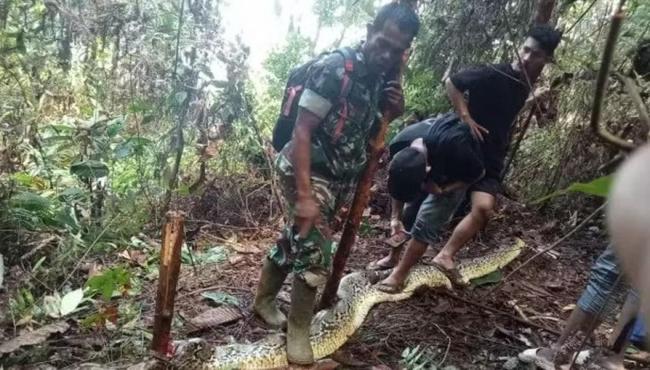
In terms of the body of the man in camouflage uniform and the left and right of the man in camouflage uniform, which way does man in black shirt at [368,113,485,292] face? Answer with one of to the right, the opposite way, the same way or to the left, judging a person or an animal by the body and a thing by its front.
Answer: to the right

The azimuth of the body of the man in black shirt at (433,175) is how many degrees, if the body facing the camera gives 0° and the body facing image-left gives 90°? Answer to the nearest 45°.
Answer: approximately 45°

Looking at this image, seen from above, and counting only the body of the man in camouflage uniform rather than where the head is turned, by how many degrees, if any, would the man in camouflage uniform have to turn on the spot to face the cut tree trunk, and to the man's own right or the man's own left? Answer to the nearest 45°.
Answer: approximately 90° to the man's own right

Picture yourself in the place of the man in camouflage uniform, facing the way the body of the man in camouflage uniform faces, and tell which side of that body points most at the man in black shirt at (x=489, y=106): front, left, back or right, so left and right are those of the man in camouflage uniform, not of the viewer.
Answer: left

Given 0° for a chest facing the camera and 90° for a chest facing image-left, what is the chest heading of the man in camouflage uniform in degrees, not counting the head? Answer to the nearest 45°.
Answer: approximately 315°

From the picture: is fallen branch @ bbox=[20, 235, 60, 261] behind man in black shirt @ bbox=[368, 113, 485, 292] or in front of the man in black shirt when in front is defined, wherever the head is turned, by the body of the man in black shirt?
in front

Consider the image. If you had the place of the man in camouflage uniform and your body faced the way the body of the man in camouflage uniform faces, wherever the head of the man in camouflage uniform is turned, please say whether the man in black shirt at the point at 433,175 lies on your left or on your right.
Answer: on your left

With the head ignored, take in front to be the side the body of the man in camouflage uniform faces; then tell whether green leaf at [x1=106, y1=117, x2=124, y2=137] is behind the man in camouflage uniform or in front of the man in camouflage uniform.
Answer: behind

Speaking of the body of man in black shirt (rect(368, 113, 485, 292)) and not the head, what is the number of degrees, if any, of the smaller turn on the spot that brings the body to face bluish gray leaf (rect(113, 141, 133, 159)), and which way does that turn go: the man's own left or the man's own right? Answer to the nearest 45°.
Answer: approximately 45° to the man's own right

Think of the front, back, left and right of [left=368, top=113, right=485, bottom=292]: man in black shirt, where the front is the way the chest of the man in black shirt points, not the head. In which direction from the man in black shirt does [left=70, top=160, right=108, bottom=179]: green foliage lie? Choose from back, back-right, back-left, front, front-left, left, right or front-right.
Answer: front-right
